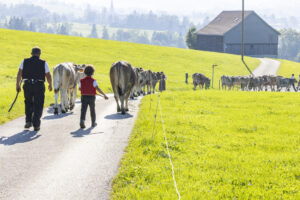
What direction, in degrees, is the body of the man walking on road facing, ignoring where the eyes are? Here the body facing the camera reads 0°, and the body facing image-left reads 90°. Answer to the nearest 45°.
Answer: approximately 180°

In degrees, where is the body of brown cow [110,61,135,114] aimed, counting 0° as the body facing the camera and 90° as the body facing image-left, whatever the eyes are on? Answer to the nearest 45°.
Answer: approximately 180°

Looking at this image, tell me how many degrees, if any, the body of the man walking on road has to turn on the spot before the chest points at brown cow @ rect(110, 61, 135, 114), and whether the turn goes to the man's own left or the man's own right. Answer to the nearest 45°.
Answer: approximately 45° to the man's own right

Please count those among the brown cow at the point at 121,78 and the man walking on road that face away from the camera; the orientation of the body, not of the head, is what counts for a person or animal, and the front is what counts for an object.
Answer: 2

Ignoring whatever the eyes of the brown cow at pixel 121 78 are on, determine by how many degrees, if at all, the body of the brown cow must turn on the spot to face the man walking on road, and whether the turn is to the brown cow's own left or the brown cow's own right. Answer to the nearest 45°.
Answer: approximately 135° to the brown cow's own left
